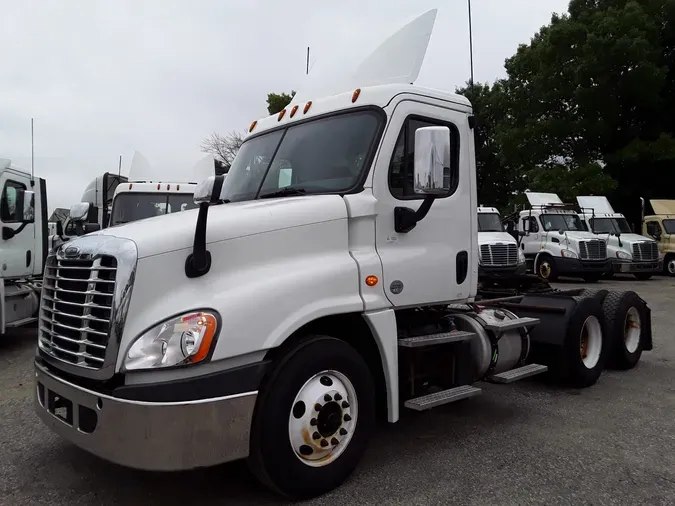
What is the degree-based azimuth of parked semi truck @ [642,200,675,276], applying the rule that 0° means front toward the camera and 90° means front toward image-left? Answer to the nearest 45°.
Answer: approximately 315°

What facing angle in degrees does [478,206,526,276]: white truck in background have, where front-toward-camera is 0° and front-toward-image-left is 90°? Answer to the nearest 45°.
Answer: approximately 315°

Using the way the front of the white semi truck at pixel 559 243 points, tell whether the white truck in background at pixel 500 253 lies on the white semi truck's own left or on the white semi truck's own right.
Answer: on the white semi truck's own right

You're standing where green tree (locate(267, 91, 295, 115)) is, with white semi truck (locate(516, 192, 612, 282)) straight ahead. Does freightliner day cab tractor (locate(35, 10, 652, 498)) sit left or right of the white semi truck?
right

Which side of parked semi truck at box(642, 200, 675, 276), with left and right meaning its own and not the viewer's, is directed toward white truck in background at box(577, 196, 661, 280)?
right

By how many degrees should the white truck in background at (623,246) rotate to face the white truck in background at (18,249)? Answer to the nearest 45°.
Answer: approximately 90° to its right

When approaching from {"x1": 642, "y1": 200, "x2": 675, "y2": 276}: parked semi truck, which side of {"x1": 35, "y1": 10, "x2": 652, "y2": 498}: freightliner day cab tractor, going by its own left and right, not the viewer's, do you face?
back
